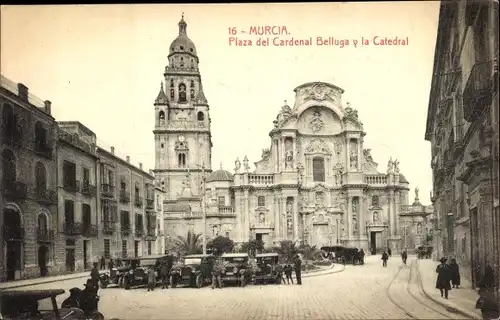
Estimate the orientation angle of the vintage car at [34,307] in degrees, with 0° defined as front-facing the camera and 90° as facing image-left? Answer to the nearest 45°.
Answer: approximately 270°

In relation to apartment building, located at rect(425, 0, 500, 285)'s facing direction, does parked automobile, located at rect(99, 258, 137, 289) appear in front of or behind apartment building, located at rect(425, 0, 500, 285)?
in front

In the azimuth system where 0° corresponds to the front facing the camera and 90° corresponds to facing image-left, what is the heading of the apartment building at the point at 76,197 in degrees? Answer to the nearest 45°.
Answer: approximately 315°

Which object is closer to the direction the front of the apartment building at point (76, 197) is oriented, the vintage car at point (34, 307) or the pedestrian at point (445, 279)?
the pedestrian

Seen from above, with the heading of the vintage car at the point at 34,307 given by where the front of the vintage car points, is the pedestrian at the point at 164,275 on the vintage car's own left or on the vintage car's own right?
on the vintage car's own left

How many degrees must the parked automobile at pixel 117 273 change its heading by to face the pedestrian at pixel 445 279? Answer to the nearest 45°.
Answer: approximately 90° to its left

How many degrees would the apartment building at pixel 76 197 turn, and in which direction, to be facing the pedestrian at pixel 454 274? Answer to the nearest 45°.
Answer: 0° — it already faces them

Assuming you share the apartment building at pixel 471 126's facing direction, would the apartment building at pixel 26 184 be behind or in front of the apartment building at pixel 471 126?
in front

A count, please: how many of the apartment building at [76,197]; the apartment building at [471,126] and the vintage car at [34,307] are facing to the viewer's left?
1

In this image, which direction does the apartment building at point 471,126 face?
to the viewer's left
